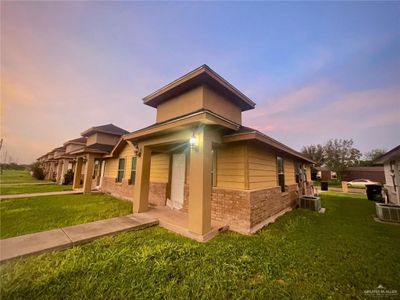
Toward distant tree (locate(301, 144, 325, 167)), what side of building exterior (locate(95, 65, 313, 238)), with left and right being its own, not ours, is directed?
back

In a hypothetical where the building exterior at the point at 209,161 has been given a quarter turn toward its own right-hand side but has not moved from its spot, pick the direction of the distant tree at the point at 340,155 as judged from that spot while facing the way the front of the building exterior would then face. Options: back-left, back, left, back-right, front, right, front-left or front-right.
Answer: right

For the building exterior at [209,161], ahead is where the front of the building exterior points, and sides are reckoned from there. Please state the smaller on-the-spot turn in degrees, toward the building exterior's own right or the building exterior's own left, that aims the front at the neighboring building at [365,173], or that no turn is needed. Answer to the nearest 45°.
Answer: approximately 180°

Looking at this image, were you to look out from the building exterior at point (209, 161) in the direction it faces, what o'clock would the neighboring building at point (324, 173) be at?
The neighboring building is roughly at 6 o'clock from the building exterior.

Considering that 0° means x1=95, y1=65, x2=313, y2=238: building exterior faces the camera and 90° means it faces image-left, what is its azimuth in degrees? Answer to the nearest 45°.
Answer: approximately 45°
